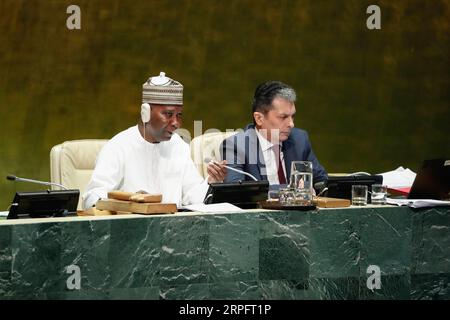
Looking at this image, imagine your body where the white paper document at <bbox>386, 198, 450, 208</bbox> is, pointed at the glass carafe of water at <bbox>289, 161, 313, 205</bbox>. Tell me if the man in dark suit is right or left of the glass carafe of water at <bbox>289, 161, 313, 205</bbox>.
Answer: right

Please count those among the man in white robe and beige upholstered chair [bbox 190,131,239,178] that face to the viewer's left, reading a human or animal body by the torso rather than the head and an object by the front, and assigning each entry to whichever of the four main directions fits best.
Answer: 0

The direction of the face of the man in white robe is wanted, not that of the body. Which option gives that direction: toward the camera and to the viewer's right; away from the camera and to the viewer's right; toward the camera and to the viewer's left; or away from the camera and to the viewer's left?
toward the camera and to the viewer's right

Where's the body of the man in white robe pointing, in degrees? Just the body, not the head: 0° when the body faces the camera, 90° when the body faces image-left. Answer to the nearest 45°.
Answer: approximately 315°

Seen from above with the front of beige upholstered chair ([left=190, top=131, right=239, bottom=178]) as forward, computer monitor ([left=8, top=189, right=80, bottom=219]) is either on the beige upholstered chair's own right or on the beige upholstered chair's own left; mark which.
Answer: on the beige upholstered chair's own right

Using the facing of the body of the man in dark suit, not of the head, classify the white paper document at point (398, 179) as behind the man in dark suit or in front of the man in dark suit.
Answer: in front

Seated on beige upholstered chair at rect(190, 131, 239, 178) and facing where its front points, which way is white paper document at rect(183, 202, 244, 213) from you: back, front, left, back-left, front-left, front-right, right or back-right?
front-right

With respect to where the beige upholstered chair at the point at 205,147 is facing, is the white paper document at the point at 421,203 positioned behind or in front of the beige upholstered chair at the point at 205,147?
in front

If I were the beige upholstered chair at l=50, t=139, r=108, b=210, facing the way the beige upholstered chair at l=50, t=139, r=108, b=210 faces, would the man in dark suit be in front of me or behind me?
in front
